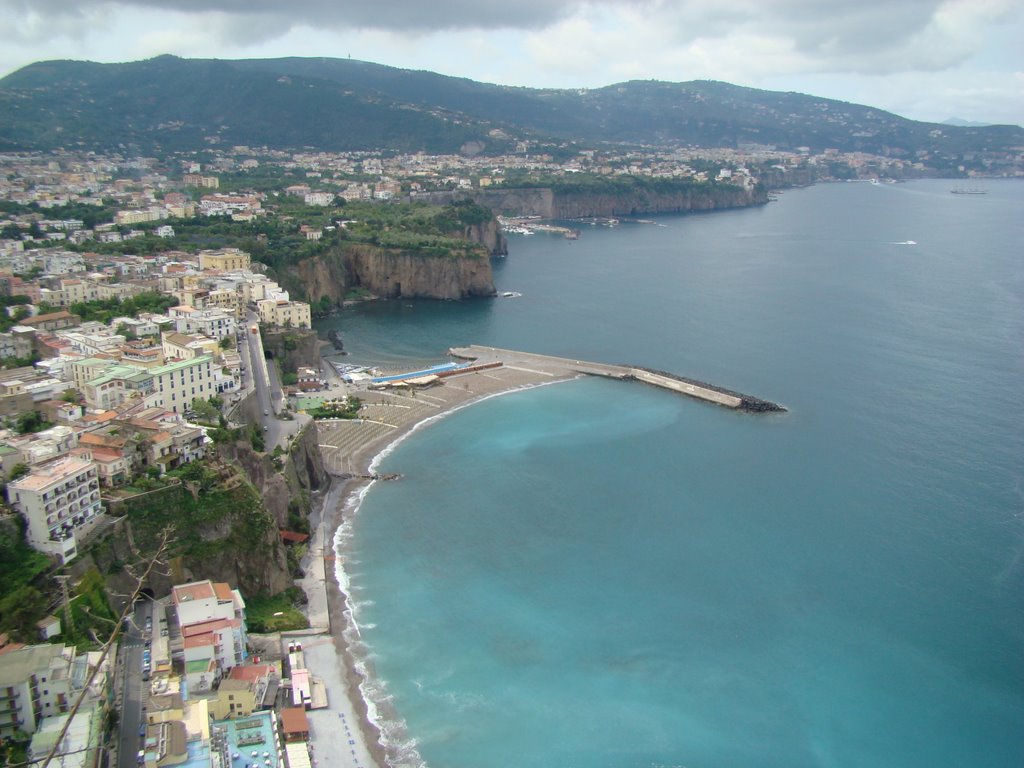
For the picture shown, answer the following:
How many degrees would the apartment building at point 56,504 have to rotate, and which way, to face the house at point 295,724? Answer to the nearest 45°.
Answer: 0° — it already faces it

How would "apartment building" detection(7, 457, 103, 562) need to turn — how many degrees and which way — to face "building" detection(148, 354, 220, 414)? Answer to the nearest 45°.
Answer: approximately 90° to its left

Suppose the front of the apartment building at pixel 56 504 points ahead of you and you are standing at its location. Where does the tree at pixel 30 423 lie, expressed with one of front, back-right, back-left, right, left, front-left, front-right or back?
back-left

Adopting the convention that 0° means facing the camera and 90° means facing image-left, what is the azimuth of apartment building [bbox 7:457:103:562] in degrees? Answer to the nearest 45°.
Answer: approximately 315°

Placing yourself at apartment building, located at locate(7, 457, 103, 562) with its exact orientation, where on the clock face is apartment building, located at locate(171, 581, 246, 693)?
apartment building, located at locate(171, 581, 246, 693) is roughly at 12 o'clock from apartment building, located at locate(7, 457, 103, 562).

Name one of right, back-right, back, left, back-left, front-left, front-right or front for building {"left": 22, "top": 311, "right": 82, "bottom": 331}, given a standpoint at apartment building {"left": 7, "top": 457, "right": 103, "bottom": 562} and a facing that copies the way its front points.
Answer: back-left

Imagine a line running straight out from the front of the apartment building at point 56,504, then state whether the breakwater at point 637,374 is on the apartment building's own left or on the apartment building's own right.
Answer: on the apartment building's own left

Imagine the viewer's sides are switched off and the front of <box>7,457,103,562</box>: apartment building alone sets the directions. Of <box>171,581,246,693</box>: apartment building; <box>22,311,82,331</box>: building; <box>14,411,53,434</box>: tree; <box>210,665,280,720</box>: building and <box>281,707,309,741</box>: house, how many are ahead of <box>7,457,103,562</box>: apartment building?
3

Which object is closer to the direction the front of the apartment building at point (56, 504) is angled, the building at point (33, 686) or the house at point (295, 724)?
the house

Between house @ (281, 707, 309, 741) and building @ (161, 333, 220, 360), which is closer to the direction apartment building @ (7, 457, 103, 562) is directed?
the house

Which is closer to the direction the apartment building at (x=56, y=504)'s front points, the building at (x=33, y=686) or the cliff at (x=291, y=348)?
the building

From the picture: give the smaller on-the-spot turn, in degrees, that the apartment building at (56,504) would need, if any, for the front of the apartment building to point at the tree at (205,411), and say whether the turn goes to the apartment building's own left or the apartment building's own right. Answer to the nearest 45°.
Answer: approximately 90° to the apartment building's own left
